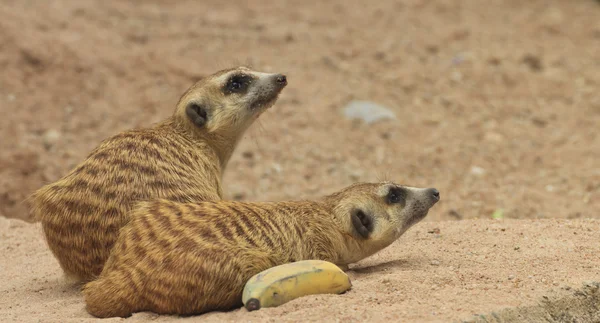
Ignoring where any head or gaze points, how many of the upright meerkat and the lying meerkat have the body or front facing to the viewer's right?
2

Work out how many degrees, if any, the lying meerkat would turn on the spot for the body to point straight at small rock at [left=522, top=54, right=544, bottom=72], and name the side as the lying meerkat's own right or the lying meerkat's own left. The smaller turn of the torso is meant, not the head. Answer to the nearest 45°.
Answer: approximately 45° to the lying meerkat's own left

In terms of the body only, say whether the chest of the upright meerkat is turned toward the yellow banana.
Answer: no

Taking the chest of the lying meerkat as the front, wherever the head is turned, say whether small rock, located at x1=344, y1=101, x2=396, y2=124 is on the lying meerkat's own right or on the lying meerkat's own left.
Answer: on the lying meerkat's own left

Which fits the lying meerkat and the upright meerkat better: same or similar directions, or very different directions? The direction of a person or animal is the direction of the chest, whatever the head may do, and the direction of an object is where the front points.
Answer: same or similar directions

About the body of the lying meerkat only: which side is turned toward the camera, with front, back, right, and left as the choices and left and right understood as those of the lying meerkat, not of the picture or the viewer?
right

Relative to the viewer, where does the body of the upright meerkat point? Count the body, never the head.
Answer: to the viewer's right

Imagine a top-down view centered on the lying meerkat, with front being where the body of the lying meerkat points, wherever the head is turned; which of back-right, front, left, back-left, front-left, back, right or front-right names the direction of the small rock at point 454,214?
front-left

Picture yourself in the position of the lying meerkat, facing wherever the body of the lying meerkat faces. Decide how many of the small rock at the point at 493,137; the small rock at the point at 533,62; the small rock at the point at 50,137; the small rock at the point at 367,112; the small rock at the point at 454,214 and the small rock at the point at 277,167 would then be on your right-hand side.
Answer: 0

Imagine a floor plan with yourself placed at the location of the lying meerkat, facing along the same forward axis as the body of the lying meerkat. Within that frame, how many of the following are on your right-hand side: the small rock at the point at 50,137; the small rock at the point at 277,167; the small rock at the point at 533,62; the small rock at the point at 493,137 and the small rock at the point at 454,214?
0

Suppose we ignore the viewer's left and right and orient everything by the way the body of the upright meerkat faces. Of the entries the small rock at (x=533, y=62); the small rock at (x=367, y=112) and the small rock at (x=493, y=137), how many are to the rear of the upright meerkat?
0

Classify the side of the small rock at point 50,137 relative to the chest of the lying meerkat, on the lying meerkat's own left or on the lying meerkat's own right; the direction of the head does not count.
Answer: on the lying meerkat's own left

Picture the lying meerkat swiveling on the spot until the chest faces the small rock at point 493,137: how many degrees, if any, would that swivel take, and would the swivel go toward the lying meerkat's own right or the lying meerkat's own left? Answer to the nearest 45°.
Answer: approximately 45° to the lying meerkat's own left
